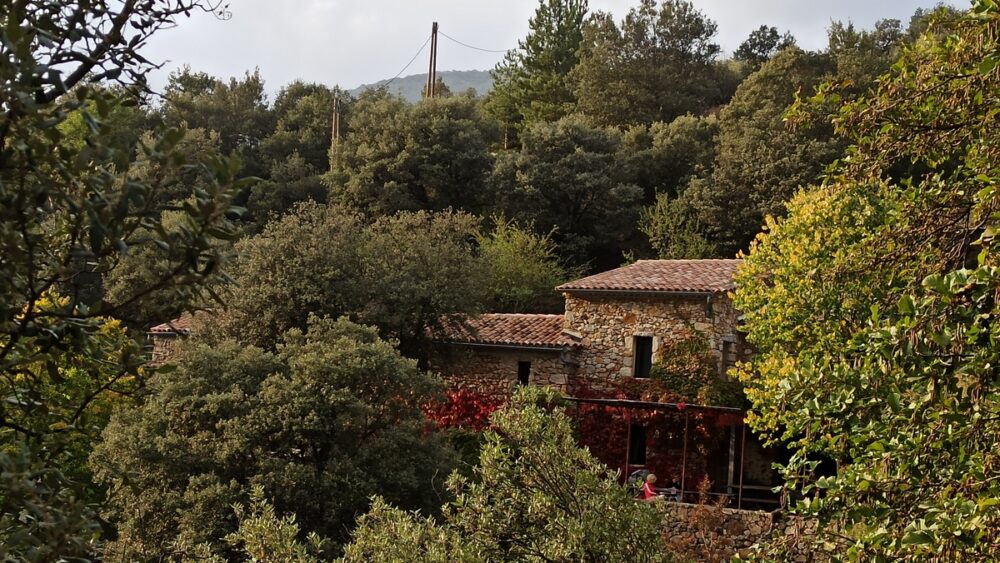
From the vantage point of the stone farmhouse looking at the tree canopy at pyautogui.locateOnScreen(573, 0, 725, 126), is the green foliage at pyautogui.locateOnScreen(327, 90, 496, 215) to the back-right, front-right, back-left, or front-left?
front-left

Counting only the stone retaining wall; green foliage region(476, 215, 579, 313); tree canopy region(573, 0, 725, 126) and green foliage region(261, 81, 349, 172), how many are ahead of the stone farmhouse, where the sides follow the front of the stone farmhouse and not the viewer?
1

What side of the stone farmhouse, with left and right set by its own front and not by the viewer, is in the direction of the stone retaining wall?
front

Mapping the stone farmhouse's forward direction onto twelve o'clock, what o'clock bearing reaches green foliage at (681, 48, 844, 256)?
The green foliage is roughly at 7 o'clock from the stone farmhouse.

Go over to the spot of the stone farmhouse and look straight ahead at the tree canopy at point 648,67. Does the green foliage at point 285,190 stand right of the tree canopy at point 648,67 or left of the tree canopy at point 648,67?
left

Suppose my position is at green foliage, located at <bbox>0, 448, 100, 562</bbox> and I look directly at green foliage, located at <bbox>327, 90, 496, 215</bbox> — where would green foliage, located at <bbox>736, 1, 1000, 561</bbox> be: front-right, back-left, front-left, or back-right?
front-right

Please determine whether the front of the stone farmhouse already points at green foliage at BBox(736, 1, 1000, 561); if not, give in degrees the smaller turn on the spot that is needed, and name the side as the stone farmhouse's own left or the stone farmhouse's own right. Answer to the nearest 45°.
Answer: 0° — it already faces it

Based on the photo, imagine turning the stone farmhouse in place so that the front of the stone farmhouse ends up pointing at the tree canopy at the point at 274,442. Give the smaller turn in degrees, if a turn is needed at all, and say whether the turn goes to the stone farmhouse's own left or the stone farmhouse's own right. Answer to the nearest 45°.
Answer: approximately 45° to the stone farmhouse's own right

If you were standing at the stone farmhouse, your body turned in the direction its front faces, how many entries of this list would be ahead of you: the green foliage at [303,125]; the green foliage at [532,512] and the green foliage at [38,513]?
2

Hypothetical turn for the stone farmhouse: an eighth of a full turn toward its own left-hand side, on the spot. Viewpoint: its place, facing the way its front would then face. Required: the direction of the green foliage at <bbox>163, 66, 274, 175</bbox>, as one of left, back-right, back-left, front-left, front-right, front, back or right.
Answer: back

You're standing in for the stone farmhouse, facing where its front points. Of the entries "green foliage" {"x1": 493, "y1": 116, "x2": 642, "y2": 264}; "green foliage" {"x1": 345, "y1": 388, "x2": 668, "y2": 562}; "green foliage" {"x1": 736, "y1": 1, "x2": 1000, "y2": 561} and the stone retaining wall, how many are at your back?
1

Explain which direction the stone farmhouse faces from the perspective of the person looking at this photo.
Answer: facing the viewer

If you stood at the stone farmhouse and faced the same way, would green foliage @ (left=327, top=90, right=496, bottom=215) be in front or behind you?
behind

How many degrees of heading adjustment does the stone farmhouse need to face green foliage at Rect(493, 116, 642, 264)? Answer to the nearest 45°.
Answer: approximately 180°

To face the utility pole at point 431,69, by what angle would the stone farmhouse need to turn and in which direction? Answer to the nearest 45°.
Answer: approximately 180°

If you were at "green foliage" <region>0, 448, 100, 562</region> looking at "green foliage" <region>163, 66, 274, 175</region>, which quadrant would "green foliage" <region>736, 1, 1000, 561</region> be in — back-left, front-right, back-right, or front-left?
front-right
